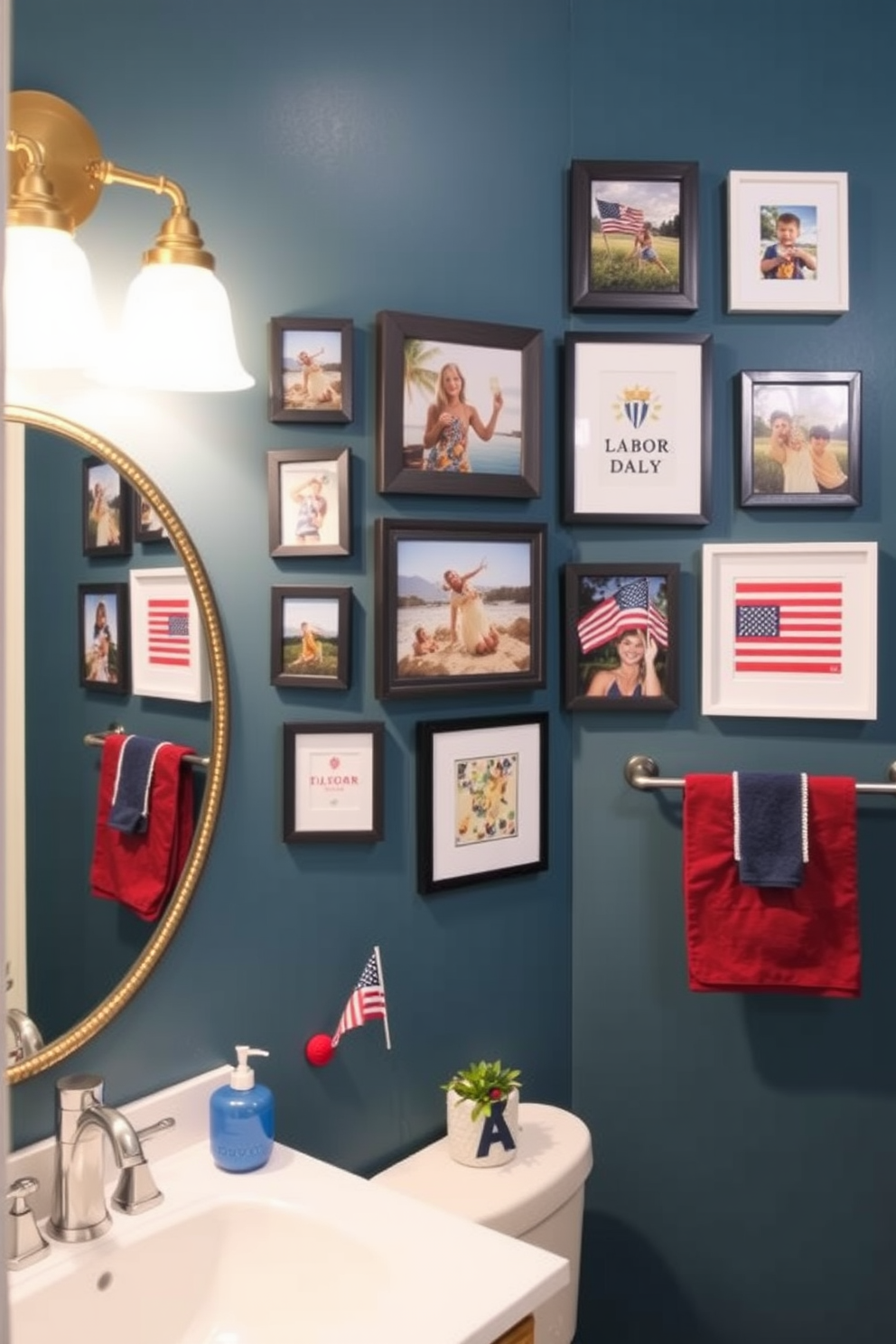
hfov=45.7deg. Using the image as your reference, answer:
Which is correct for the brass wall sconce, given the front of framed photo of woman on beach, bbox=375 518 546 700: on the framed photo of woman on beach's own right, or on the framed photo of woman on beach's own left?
on the framed photo of woman on beach's own right

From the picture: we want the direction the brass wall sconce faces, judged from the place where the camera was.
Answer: facing the viewer and to the right of the viewer

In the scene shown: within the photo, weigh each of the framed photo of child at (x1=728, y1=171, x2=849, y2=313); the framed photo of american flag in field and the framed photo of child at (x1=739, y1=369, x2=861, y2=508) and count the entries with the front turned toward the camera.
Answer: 3

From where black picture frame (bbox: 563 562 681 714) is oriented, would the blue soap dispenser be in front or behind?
in front

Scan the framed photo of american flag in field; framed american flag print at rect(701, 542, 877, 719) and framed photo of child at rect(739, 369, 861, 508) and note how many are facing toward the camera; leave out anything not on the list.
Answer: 3

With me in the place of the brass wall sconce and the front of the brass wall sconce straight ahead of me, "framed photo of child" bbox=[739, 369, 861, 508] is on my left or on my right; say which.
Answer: on my left

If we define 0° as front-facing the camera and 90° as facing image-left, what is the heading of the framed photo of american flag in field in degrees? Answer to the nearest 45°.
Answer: approximately 0°
